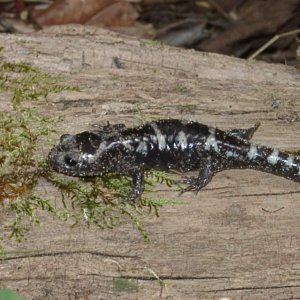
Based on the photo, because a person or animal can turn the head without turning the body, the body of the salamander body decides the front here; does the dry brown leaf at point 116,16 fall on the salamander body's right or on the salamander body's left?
on the salamander body's right

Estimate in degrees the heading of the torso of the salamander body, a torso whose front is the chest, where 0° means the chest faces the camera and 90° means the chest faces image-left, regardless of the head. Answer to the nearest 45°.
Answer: approximately 90°

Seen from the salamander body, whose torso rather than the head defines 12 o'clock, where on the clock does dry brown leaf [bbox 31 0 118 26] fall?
The dry brown leaf is roughly at 2 o'clock from the salamander body.
